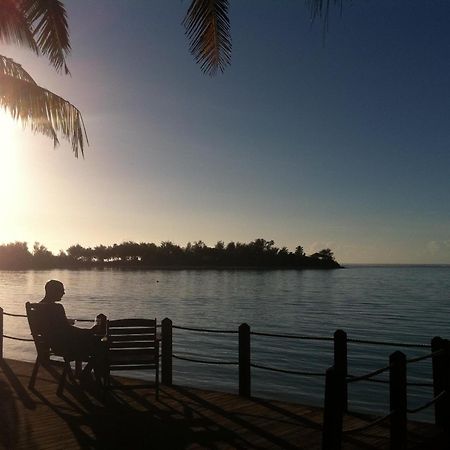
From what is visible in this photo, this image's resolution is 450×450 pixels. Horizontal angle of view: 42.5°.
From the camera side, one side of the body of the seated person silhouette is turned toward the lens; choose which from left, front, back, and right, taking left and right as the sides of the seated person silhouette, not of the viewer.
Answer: right
